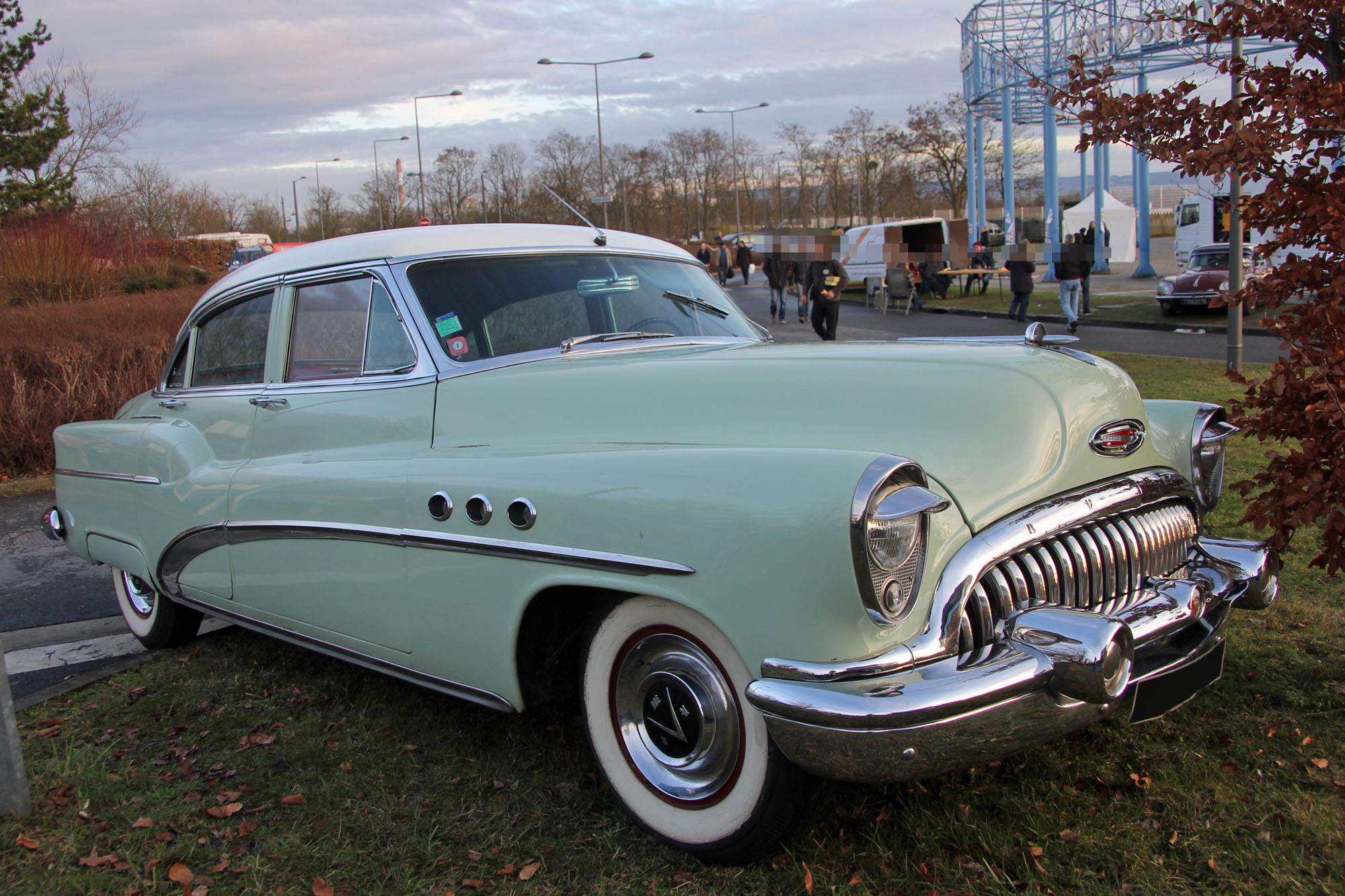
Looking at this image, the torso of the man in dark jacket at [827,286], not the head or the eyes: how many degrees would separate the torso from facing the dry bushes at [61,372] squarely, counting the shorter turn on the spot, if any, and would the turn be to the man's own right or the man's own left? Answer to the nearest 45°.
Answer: approximately 45° to the man's own right

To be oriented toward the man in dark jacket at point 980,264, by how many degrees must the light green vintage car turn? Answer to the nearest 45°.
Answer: approximately 135° to its left

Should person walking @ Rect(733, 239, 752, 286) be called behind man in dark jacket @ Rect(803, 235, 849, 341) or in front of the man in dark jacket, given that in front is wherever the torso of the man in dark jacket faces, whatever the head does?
behind

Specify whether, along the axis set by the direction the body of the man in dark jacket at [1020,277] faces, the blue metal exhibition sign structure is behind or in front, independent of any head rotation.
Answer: in front

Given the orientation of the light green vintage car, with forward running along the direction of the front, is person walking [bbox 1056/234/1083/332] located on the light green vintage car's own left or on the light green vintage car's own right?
on the light green vintage car's own left

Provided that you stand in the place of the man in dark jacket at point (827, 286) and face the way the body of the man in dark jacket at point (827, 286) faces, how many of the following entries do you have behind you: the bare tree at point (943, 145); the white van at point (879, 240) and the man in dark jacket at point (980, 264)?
3

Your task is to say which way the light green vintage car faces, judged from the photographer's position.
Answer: facing the viewer and to the right of the viewer

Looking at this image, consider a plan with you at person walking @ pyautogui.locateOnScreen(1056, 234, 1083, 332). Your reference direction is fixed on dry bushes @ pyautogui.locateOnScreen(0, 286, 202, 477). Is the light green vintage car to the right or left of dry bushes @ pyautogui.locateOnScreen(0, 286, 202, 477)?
left

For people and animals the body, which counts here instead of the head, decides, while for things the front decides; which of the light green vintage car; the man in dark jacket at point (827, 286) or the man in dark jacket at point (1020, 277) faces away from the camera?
the man in dark jacket at point (1020, 277)

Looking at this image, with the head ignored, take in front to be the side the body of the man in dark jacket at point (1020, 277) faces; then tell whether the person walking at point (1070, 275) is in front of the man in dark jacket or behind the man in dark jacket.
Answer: behind

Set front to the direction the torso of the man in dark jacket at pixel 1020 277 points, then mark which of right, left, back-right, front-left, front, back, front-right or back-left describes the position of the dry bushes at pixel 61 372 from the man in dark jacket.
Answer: back-left

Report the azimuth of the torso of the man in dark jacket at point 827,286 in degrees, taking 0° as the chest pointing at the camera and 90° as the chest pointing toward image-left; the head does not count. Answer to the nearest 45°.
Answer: approximately 0°
